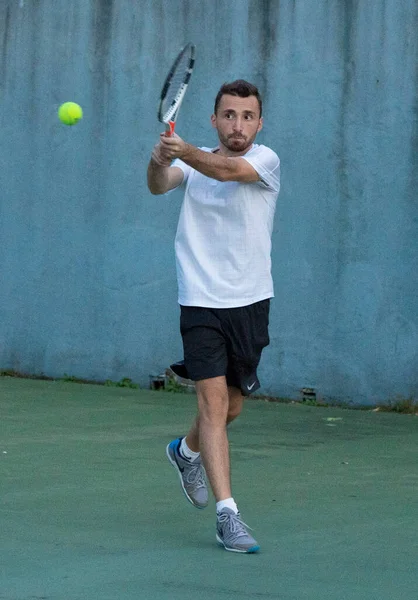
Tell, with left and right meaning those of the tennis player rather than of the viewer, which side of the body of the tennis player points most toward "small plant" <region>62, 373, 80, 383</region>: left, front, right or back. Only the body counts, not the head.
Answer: back

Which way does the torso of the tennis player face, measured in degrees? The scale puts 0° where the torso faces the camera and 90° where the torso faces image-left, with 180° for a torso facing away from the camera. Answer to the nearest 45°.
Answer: approximately 0°

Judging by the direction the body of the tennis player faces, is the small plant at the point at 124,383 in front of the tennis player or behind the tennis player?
behind

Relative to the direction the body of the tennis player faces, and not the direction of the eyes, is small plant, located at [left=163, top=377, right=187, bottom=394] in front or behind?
behind

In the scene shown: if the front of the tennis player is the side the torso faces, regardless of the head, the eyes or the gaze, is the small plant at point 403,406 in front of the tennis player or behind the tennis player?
behind
